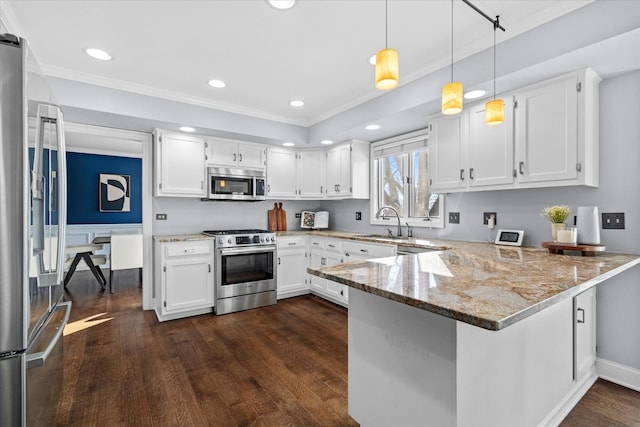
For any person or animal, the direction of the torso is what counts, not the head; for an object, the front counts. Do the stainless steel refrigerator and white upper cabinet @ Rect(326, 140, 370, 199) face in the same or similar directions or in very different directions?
very different directions

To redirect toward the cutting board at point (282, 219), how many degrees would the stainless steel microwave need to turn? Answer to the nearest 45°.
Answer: approximately 135° to its left

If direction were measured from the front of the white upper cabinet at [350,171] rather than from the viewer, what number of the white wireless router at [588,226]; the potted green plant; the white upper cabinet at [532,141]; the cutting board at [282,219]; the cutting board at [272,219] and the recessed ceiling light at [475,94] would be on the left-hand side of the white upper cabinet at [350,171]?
4

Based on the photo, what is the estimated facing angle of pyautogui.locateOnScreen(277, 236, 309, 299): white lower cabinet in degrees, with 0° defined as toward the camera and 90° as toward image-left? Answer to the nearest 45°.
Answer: approximately 315°

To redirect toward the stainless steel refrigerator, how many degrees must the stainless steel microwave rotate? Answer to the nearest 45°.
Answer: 0° — it already faces it

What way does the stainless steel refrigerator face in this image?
to the viewer's right

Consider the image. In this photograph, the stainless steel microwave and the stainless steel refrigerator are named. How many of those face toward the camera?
1

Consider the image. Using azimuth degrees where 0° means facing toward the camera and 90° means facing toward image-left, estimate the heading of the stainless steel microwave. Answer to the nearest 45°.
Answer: approximately 0°

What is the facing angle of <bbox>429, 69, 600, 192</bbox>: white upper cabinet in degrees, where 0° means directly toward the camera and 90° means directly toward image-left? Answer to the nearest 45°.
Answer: approximately 45°

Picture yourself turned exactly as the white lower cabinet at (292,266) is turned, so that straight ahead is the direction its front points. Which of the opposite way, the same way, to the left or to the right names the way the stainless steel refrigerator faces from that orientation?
to the left
